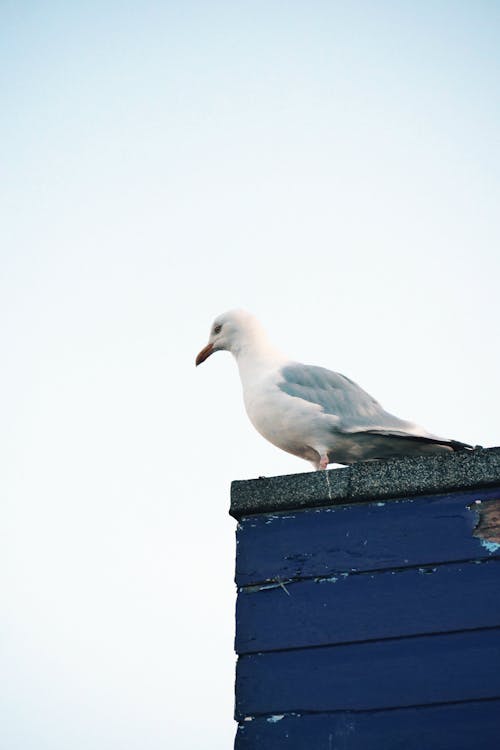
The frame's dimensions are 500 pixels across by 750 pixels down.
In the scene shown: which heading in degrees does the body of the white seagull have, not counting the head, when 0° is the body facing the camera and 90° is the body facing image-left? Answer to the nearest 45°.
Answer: approximately 90°
